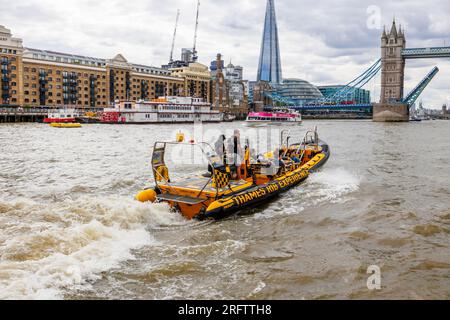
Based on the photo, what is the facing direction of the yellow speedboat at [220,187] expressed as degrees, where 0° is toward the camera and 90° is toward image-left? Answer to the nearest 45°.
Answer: approximately 225°
